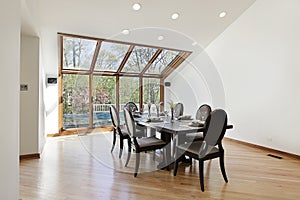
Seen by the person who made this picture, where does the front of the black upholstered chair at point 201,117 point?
facing the viewer and to the left of the viewer

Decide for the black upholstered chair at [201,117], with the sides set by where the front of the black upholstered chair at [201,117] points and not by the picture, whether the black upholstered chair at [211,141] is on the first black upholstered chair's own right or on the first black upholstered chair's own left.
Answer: on the first black upholstered chair's own left

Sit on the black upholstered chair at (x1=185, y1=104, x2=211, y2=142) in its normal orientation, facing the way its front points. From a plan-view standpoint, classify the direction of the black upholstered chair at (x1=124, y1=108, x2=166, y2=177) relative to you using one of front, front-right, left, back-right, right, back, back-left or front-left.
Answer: front

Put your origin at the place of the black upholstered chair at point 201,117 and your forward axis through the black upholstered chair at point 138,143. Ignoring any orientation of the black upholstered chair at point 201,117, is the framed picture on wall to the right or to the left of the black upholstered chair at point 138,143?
right
